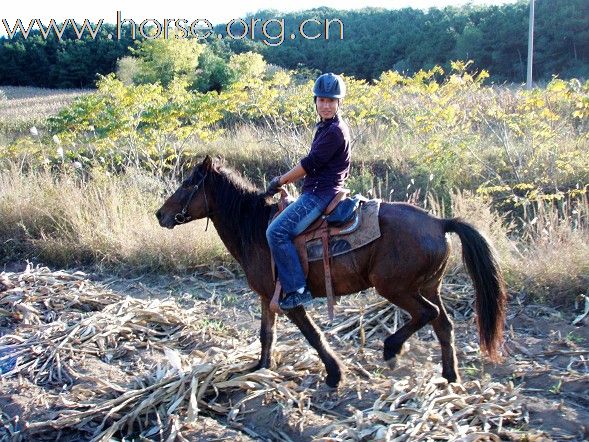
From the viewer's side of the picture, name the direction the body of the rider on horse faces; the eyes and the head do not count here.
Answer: to the viewer's left

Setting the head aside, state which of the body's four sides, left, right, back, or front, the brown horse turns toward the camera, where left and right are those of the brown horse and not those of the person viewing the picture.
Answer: left
